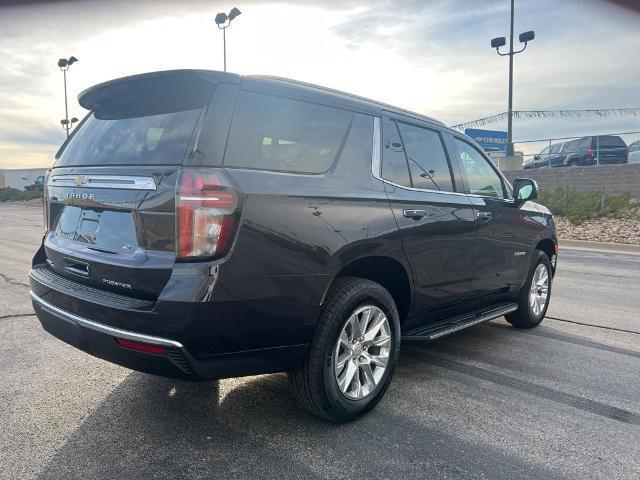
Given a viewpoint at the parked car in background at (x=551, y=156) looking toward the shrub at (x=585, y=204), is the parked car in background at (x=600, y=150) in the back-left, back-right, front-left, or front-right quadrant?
front-left

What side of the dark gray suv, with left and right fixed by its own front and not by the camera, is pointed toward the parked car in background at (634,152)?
front

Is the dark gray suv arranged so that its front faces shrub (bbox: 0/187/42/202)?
no

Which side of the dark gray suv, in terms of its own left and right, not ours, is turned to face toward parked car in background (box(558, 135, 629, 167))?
front

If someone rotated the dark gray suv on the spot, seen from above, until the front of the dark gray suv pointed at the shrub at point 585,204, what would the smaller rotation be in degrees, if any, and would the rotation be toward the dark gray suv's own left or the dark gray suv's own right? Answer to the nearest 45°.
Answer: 0° — it already faces it

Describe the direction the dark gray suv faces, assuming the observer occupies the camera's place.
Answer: facing away from the viewer and to the right of the viewer

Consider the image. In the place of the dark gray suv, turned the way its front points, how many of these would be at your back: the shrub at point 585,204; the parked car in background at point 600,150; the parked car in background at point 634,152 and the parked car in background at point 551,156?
0

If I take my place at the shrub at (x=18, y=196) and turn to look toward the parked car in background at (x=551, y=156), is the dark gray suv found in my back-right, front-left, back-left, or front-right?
front-right

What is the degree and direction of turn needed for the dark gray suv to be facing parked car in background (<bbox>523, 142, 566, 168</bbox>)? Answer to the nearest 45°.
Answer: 0° — it already faces it

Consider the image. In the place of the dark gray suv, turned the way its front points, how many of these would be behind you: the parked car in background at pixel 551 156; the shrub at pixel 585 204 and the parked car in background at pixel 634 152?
0
